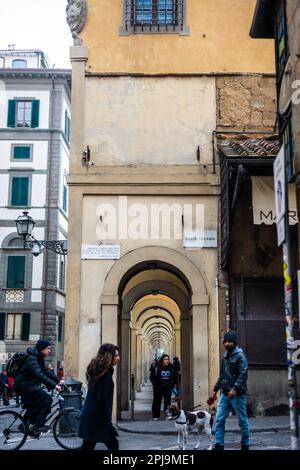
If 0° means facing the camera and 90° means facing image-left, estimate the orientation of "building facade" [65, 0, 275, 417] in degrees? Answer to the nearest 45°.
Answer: approximately 0°

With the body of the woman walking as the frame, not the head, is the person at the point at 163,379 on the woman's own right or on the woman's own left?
on the woman's own left
